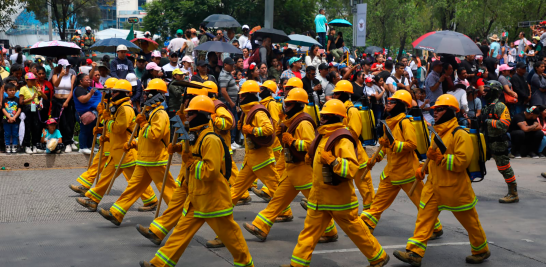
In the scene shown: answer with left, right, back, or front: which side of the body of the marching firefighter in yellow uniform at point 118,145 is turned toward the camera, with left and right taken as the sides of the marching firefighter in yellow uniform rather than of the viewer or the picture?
left

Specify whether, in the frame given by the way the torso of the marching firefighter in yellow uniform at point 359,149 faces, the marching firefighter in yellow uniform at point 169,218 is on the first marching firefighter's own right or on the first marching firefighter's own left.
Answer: on the first marching firefighter's own left

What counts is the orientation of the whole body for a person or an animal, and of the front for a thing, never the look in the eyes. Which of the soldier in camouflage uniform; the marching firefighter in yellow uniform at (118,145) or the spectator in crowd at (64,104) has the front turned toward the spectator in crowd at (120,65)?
the soldier in camouflage uniform

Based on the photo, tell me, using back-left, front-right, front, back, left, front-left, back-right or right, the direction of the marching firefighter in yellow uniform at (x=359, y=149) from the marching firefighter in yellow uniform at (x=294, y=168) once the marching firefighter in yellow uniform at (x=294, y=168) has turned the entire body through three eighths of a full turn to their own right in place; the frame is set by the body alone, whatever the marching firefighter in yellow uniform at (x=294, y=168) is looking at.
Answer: front

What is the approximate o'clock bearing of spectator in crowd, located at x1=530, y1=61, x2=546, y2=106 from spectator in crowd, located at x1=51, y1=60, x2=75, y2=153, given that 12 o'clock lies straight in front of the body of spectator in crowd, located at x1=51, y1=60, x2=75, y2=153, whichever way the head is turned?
spectator in crowd, located at x1=530, y1=61, x2=546, y2=106 is roughly at 9 o'clock from spectator in crowd, located at x1=51, y1=60, x2=75, y2=153.

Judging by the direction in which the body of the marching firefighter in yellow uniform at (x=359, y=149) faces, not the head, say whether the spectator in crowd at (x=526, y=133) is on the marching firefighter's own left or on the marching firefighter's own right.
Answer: on the marching firefighter's own right

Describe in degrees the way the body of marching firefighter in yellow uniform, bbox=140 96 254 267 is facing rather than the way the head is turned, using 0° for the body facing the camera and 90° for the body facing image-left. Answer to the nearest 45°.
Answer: approximately 90°

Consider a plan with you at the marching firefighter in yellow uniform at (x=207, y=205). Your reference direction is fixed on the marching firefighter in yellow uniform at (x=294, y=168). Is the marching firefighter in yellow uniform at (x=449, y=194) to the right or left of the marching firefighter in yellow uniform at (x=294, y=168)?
right

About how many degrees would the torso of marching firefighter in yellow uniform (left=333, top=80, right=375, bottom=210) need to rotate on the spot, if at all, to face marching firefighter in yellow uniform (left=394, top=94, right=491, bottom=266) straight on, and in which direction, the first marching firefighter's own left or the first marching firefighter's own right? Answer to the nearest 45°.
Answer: approximately 135° to the first marching firefighter's own left

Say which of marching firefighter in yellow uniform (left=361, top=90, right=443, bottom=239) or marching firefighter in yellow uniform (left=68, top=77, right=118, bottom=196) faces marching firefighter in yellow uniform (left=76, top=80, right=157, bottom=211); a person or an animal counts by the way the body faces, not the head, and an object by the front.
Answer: marching firefighter in yellow uniform (left=361, top=90, right=443, bottom=239)

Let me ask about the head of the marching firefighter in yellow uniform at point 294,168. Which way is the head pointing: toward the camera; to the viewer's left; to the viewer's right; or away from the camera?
to the viewer's left

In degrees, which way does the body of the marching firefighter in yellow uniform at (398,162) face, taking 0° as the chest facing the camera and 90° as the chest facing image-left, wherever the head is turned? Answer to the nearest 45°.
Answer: approximately 90°

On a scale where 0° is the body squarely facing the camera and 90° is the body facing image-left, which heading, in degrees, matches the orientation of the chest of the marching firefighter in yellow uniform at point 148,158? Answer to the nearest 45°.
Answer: approximately 90°

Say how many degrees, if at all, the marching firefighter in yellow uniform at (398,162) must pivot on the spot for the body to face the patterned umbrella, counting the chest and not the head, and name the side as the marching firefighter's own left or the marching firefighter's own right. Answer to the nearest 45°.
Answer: approximately 45° to the marching firefighter's own right

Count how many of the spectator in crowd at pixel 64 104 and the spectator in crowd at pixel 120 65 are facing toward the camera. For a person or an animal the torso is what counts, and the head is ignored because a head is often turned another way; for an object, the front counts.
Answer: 2

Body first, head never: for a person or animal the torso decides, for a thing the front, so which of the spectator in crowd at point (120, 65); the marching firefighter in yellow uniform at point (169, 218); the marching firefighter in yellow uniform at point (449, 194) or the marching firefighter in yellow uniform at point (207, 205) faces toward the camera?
the spectator in crowd
